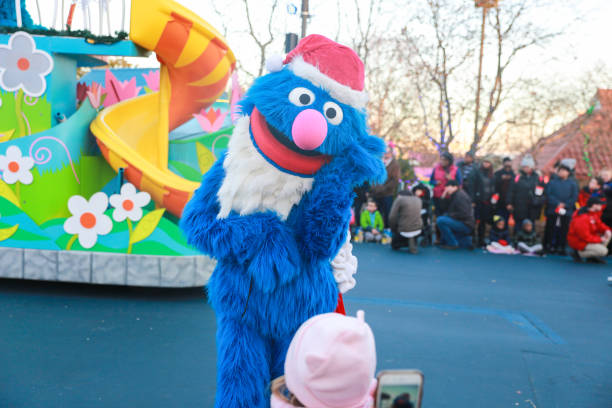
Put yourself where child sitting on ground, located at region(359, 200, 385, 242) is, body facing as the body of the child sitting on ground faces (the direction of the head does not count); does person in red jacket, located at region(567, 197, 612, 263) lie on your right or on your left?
on your left

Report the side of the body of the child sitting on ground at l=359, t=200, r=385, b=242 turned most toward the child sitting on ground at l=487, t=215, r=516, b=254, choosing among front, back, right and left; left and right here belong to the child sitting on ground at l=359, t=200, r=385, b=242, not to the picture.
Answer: left

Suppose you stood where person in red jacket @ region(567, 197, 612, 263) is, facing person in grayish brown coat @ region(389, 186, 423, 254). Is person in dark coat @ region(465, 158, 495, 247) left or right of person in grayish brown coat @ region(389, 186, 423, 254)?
right

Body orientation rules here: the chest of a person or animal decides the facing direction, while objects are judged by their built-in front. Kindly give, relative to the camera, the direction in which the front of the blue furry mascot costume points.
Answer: facing the viewer

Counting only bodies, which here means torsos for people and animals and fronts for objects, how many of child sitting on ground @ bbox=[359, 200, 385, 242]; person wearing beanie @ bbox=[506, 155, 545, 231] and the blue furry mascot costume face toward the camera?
3

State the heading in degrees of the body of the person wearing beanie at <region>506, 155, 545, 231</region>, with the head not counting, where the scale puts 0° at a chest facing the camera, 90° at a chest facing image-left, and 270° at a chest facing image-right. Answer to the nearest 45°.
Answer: approximately 0°

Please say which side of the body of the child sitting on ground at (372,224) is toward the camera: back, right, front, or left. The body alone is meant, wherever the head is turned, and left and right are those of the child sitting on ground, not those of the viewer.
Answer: front

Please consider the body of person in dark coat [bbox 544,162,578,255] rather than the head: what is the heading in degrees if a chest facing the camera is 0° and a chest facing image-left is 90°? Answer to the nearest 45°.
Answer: approximately 0°
